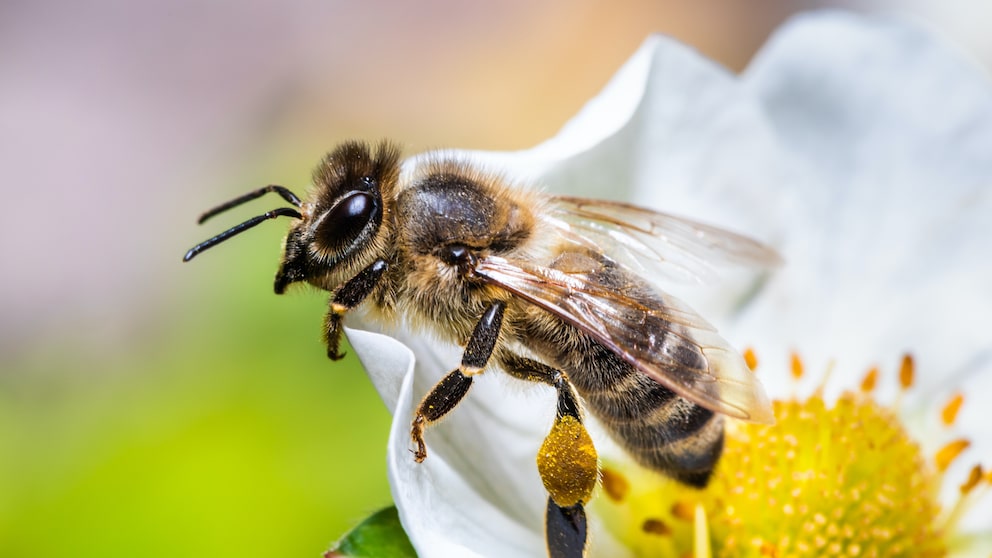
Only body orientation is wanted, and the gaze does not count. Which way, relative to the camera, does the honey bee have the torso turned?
to the viewer's left
